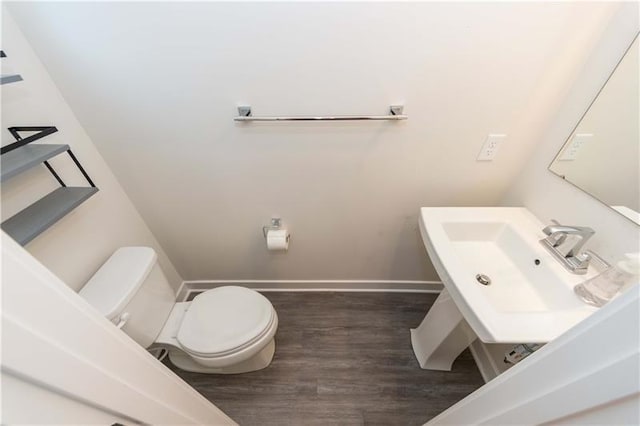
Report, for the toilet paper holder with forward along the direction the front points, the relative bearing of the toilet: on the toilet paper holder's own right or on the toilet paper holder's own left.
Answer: on the toilet paper holder's own right

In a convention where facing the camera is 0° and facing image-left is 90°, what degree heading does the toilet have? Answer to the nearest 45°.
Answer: approximately 315°

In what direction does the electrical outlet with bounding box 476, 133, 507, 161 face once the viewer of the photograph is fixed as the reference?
facing the viewer

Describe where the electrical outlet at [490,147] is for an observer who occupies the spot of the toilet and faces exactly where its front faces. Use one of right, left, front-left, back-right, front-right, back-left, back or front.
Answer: front

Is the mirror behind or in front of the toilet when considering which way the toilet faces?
in front

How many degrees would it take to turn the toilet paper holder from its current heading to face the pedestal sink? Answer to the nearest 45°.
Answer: approximately 45° to its left

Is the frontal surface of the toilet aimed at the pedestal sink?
yes

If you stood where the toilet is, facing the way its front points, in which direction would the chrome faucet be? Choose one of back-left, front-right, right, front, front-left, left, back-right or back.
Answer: front

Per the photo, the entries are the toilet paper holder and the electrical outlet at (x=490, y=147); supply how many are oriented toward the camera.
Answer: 2

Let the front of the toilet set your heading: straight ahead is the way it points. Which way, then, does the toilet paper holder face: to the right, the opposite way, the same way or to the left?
to the right

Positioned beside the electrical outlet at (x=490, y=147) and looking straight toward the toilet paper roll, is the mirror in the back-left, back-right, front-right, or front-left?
back-left

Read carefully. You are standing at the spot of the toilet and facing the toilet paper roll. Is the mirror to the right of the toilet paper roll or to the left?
right

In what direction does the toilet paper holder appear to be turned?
toward the camera
